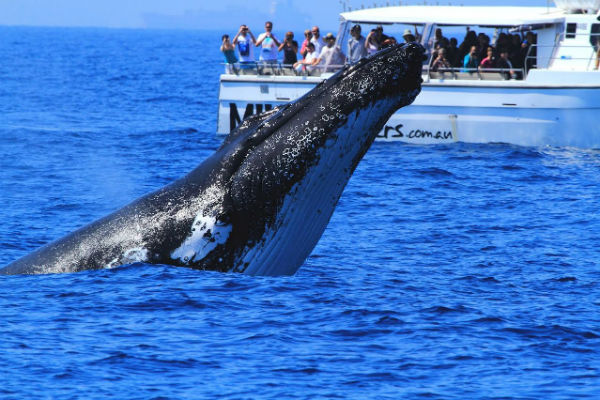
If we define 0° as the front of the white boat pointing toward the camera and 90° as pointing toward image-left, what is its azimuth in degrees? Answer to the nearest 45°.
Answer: approximately 270°

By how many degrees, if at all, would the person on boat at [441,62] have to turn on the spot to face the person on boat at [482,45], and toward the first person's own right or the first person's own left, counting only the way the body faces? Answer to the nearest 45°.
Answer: approximately 90° to the first person's own left

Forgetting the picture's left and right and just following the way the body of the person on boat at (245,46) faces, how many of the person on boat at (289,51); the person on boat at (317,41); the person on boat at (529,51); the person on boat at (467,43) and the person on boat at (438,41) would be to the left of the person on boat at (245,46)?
5

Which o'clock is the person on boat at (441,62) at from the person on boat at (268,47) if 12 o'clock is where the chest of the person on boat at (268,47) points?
the person on boat at (441,62) is roughly at 10 o'clock from the person on boat at (268,47).

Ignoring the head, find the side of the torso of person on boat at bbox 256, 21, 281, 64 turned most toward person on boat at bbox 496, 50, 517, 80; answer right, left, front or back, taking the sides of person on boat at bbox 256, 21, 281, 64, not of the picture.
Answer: left

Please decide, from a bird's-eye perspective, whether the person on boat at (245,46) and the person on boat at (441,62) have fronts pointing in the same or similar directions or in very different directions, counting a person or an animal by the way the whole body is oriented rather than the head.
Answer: same or similar directions

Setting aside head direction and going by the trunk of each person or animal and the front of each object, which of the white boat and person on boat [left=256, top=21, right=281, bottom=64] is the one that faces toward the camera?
the person on boat

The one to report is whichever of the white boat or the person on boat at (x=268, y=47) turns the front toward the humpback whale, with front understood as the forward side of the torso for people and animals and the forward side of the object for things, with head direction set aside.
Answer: the person on boat

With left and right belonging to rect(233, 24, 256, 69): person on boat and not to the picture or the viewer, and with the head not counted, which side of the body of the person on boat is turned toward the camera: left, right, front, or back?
front

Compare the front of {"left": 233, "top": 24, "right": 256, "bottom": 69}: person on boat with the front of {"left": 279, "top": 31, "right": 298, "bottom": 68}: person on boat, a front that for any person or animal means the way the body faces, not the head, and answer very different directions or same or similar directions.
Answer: same or similar directions

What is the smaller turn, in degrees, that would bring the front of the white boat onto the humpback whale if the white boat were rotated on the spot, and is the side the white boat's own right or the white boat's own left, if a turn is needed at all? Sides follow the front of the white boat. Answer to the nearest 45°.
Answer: approximately 90° to the white boat's own right

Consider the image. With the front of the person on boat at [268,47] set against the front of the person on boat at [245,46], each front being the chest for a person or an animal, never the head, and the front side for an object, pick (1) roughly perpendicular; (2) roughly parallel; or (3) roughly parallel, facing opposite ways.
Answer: roughly parallel

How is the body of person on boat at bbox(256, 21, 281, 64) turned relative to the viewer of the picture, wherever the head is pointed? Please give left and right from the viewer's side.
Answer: facing the viewer

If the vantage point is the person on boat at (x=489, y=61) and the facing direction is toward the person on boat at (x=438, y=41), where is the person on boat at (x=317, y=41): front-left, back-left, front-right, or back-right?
front-left

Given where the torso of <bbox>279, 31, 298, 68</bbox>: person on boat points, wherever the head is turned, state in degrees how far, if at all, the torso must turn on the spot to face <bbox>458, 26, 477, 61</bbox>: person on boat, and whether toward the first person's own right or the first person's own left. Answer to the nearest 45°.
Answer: approximately 90° to the first person's own left

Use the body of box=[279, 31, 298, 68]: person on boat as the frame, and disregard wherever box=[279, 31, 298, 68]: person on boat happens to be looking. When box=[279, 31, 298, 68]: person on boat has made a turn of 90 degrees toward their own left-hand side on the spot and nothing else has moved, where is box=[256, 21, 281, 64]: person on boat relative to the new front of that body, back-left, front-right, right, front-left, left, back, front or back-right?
back

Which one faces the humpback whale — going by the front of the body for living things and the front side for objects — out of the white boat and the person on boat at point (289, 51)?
the person on boat

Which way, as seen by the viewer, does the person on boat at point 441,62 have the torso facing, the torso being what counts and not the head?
toward the camera
